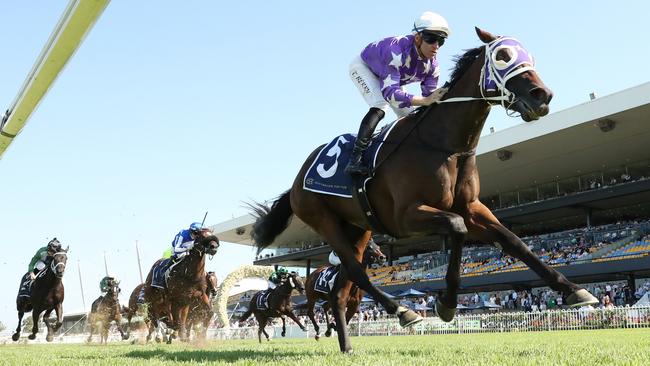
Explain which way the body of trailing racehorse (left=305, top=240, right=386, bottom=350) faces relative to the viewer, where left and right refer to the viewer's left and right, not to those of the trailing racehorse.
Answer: facing the viewer and to the right of the viewer

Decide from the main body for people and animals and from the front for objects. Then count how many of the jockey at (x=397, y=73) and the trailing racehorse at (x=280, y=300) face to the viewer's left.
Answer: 0

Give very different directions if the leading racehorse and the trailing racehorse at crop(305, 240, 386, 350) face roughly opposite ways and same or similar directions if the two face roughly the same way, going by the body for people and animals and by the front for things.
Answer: same or similar directions

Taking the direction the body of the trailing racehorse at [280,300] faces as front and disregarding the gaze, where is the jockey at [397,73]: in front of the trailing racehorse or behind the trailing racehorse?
in front

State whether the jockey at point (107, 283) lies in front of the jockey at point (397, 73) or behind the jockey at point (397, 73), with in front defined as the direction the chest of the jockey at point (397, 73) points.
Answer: behind

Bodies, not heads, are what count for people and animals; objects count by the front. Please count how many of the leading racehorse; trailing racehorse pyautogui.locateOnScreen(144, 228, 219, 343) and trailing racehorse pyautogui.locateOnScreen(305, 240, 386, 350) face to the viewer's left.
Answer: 0

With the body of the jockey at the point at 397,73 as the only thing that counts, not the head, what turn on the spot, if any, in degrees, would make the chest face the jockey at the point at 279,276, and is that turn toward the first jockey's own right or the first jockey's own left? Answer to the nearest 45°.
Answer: approximately 135° to the first jockey's own left

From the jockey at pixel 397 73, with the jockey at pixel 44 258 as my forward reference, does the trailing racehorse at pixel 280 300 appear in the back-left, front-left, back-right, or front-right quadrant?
front-right

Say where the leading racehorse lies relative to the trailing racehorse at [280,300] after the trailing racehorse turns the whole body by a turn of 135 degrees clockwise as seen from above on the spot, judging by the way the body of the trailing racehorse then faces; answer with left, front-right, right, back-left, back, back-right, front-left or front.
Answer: left

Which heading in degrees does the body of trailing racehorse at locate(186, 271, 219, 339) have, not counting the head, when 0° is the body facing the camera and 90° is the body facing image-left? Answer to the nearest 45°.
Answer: approximately 315°

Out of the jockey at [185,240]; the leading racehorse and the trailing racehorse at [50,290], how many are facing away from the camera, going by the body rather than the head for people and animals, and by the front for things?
0

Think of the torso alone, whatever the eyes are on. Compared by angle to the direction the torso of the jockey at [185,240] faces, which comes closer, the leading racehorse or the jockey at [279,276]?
the leading racehorse

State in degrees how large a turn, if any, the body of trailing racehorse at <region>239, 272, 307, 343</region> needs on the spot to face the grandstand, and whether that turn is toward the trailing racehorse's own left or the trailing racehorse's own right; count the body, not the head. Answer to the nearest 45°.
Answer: approximately 90° to the trailing racehorse's own left

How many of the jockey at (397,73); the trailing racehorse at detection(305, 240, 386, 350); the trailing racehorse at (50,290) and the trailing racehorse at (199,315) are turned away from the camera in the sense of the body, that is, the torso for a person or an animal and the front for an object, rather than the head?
0

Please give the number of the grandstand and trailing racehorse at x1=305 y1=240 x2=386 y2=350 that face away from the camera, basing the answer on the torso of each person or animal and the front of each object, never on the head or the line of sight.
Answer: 0

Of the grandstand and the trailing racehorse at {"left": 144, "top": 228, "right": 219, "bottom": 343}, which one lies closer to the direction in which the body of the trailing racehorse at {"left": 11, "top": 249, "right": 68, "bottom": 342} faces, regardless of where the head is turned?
the trailing racehorse

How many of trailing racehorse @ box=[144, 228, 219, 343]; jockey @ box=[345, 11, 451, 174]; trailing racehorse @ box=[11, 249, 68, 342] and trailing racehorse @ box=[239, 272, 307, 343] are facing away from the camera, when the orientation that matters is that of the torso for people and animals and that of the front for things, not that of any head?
0
